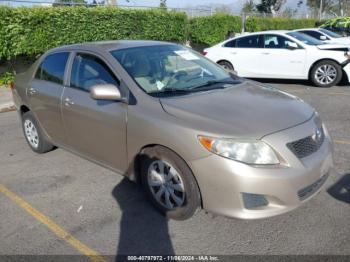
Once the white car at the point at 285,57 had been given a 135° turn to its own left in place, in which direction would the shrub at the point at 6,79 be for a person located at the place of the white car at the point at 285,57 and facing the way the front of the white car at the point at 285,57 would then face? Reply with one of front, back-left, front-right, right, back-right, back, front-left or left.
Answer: front-left

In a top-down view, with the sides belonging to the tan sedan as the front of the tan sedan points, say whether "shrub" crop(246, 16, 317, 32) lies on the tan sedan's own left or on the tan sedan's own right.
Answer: on the tan sedan's own left

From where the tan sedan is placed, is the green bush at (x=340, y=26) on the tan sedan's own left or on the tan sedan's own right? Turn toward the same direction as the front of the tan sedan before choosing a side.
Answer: on the tan sedan's own left

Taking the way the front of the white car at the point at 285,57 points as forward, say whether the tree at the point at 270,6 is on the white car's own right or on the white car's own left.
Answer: on the white car's own left

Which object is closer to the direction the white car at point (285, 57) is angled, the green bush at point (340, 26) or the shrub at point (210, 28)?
the green bush

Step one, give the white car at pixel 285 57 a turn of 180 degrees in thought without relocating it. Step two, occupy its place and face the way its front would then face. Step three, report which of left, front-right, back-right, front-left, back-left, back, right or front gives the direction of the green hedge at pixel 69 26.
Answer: front

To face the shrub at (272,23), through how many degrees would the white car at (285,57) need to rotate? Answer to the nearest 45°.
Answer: approximately 90° to its left

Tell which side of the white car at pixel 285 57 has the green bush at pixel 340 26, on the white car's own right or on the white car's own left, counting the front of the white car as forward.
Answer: on the white car's own left

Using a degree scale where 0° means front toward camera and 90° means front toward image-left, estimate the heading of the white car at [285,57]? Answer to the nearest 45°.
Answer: approximately 270°

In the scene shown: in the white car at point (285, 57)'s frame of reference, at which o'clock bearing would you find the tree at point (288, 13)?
The tree is roughly at 9 o'clock from the white car.

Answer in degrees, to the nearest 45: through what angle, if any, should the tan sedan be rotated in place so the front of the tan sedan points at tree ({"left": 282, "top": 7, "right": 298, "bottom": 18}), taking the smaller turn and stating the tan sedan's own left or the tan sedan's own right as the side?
approximately 135° to the tan sedan's own left
